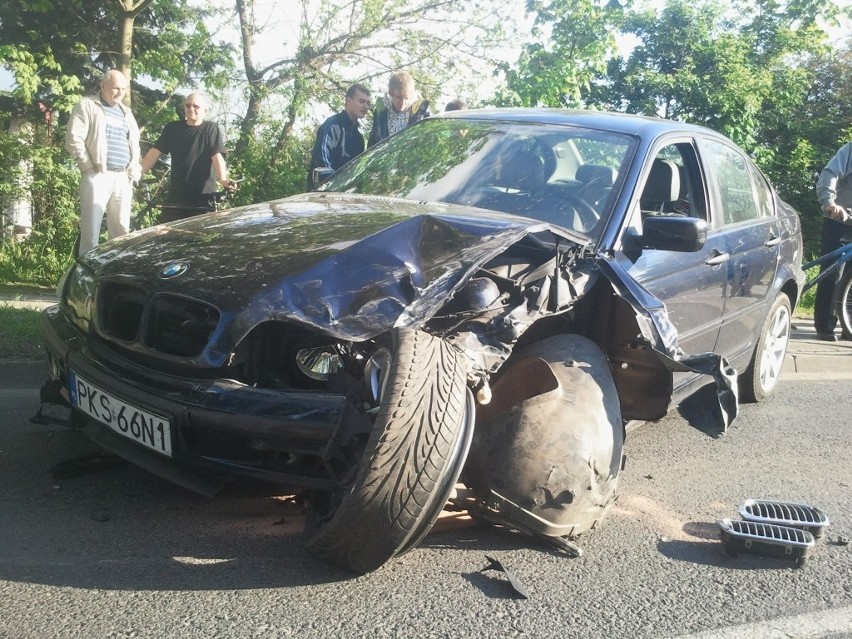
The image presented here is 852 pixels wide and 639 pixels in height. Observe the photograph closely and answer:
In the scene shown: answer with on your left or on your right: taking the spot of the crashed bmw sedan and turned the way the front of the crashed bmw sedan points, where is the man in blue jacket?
on your right

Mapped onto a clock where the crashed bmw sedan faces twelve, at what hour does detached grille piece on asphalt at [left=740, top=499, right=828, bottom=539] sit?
The detached grille piece on asphalt is roughly at 9 o'clock from the crashed bmw sedan.

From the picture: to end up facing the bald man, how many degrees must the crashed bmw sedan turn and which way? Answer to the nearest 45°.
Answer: approximately 90° to its right

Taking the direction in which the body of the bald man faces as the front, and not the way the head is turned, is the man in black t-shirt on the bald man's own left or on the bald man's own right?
on the bald man's own left

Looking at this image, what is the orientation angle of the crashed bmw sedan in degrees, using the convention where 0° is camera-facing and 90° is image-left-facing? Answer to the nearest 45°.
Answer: approximately 45°

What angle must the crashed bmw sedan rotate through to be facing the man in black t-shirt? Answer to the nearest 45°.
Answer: approximately 90° to its right

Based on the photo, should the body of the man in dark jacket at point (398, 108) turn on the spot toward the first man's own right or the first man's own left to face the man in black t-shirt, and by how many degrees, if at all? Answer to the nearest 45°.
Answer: approximately 90° to the first man's own right
